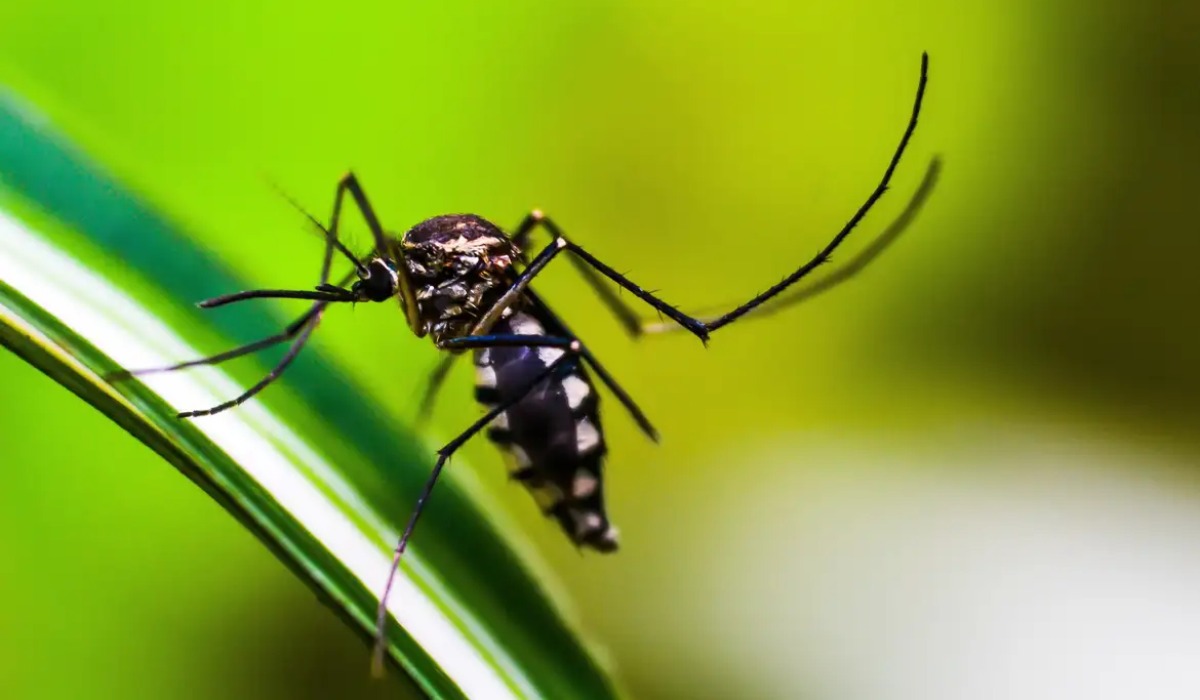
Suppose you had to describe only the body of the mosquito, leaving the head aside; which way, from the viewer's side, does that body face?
to the viewer's left
